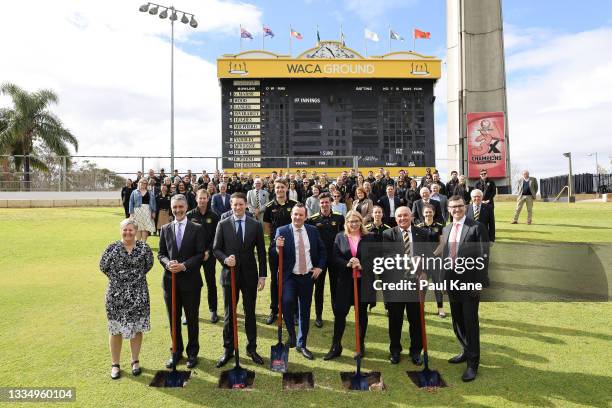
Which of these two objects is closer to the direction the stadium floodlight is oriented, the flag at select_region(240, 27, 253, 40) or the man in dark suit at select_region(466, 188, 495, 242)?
the man in dark suit

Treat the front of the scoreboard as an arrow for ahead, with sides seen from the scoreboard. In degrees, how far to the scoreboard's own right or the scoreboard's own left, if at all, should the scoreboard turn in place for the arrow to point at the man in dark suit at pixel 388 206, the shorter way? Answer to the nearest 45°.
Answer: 0° — it already faces them

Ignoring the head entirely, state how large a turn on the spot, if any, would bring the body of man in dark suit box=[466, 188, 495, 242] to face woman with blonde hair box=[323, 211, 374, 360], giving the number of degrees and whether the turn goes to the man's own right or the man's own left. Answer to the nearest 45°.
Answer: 0° — they already face them
